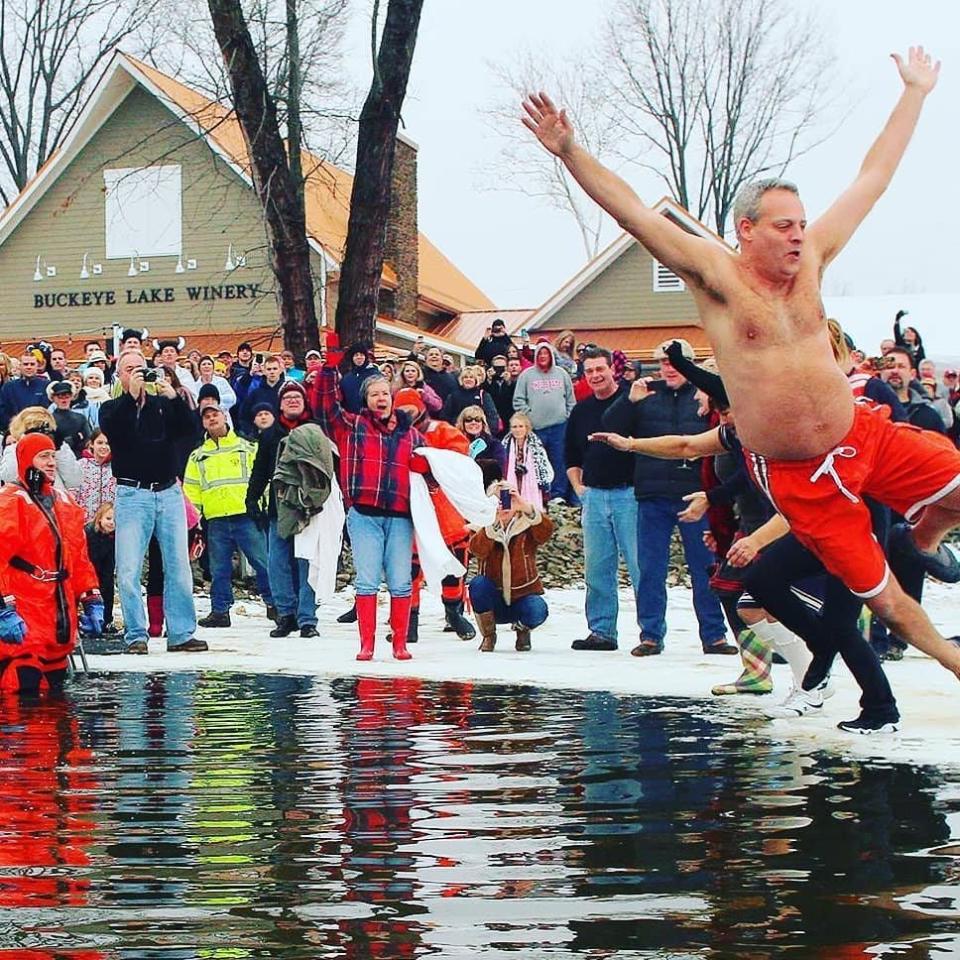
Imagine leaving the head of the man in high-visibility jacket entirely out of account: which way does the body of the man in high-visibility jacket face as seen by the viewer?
toward the camera

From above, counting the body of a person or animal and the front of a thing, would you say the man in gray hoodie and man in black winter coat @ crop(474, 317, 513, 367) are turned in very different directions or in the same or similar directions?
same or similar directions

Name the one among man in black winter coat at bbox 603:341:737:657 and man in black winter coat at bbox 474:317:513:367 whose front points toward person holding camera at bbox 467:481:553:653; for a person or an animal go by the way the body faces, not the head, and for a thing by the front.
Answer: man in black winter coat at bbox 474:317:513:367

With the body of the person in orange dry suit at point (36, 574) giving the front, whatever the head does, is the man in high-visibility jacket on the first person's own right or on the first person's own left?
on the first person's own left

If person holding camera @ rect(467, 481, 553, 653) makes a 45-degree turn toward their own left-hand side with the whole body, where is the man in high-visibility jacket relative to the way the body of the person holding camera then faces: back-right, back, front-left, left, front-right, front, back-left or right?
back

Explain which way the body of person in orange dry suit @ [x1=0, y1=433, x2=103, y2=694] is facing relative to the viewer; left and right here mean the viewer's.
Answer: facing the viewer and to the right of the viewer

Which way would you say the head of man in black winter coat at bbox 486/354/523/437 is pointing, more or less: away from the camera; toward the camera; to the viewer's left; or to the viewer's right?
toward the camera

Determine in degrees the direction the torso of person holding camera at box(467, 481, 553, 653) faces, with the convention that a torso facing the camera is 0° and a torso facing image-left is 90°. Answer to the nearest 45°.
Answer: approximately 0°

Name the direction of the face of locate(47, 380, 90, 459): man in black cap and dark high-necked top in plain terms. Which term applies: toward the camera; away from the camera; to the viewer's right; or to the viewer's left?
toward the camera

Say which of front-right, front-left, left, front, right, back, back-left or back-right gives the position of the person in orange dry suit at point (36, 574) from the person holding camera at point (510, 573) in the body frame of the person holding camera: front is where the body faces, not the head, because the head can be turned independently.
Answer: front-right

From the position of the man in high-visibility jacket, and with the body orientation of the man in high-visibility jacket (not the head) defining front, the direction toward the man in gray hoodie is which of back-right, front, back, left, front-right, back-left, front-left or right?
back-left

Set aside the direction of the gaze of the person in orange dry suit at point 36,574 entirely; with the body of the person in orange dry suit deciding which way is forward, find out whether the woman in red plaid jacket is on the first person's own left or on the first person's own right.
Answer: on the first person's own left

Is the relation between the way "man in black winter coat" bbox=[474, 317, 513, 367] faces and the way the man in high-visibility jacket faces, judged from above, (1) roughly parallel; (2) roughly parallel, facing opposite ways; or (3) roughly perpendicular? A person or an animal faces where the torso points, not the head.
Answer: roughly parallel

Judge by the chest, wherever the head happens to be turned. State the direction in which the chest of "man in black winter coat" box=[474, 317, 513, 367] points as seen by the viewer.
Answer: toward the camera

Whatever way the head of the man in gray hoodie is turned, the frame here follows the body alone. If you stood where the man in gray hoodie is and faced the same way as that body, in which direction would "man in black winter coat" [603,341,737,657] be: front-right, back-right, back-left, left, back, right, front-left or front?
front

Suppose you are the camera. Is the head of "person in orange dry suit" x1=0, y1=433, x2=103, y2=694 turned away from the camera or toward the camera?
toward the camera
